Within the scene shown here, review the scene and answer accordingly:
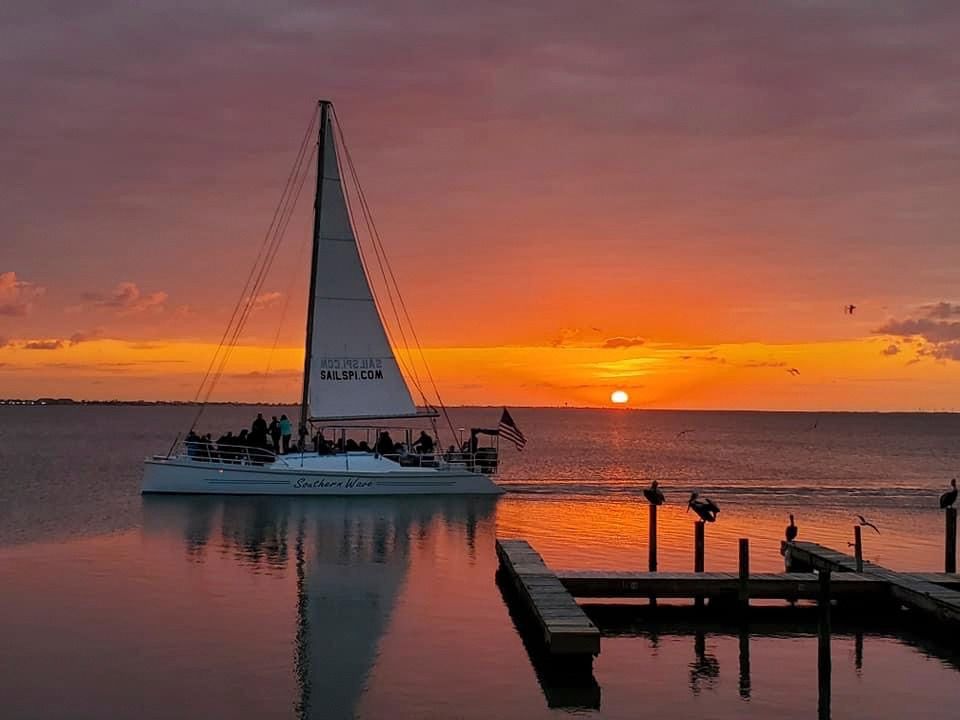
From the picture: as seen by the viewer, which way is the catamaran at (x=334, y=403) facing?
to the viewer's left

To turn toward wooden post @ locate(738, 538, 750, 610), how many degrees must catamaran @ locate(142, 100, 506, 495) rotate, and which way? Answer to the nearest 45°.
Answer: approximately 90° to its left

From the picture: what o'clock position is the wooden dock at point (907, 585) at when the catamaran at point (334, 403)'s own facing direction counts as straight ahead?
The wooden dock is roughly at 8 o'clock from the catamaran.
